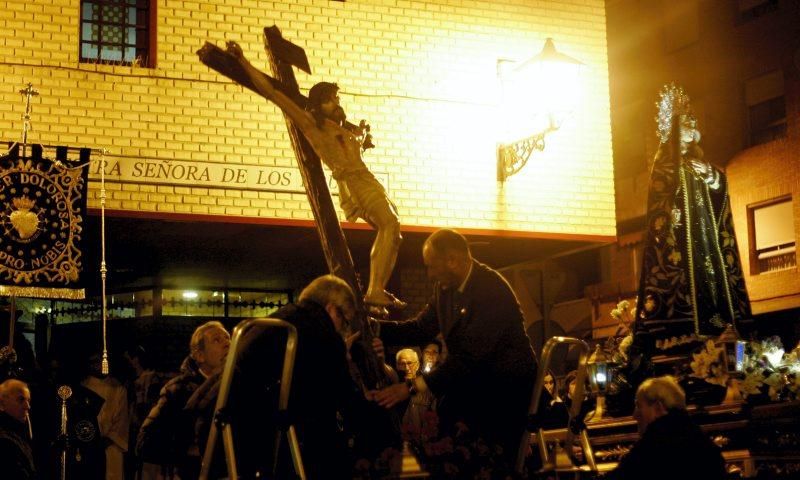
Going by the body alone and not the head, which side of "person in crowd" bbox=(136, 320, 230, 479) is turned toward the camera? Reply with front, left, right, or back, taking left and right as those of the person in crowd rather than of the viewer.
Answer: right

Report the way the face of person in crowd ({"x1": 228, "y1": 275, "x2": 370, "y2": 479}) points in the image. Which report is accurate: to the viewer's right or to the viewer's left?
to the viewer's right

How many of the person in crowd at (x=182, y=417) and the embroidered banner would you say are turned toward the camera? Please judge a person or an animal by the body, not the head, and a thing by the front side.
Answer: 1

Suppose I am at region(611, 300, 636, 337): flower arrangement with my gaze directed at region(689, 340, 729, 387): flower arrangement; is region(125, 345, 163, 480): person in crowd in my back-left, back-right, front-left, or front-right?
back-right

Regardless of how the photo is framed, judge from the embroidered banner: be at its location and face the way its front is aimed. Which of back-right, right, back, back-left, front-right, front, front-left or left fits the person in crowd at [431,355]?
left

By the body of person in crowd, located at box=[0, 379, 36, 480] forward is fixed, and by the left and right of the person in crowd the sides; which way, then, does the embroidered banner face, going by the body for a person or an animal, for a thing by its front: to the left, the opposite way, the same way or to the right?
to the right

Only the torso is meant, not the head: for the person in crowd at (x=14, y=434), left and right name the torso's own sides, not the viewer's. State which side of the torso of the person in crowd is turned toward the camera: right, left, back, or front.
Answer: right

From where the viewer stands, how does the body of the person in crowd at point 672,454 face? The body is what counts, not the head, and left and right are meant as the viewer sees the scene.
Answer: facing away from the viewer and to the left of the viewer
